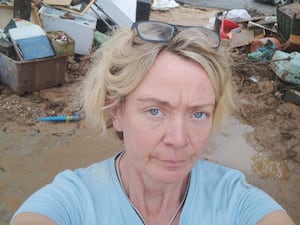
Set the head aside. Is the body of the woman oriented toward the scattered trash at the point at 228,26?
no

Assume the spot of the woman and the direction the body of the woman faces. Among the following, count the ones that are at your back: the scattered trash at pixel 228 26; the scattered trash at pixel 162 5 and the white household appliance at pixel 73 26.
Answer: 3

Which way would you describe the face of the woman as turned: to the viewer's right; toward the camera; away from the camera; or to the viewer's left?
toward the camera

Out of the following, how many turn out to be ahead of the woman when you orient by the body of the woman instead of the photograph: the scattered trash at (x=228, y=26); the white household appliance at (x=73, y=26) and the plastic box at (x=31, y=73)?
0

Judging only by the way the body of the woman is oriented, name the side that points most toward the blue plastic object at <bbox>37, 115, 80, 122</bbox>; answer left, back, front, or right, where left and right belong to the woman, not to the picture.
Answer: back

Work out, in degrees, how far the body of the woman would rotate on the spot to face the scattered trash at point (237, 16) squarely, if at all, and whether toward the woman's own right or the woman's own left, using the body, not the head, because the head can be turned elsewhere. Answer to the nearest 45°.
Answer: approximately 180°

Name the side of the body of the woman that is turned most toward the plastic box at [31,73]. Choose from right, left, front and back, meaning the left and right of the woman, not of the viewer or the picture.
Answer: back

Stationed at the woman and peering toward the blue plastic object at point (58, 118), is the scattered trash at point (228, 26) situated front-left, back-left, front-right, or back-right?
front-right

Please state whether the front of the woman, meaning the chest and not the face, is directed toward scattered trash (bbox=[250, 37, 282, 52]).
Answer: no

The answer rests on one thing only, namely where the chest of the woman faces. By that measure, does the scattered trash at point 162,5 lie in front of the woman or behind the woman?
behind

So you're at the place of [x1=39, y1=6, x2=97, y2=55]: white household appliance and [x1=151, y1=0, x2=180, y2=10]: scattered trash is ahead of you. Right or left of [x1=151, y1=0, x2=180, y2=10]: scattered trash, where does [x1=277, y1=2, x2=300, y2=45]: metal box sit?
right

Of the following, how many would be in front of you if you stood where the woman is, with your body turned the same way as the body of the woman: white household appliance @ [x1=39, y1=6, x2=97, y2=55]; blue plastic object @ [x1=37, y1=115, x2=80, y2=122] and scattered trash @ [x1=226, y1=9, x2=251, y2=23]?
0

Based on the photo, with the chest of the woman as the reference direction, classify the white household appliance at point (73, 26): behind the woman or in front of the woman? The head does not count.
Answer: behind

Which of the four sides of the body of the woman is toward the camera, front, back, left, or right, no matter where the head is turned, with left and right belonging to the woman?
front

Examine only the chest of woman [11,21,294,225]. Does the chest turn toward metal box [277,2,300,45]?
no
